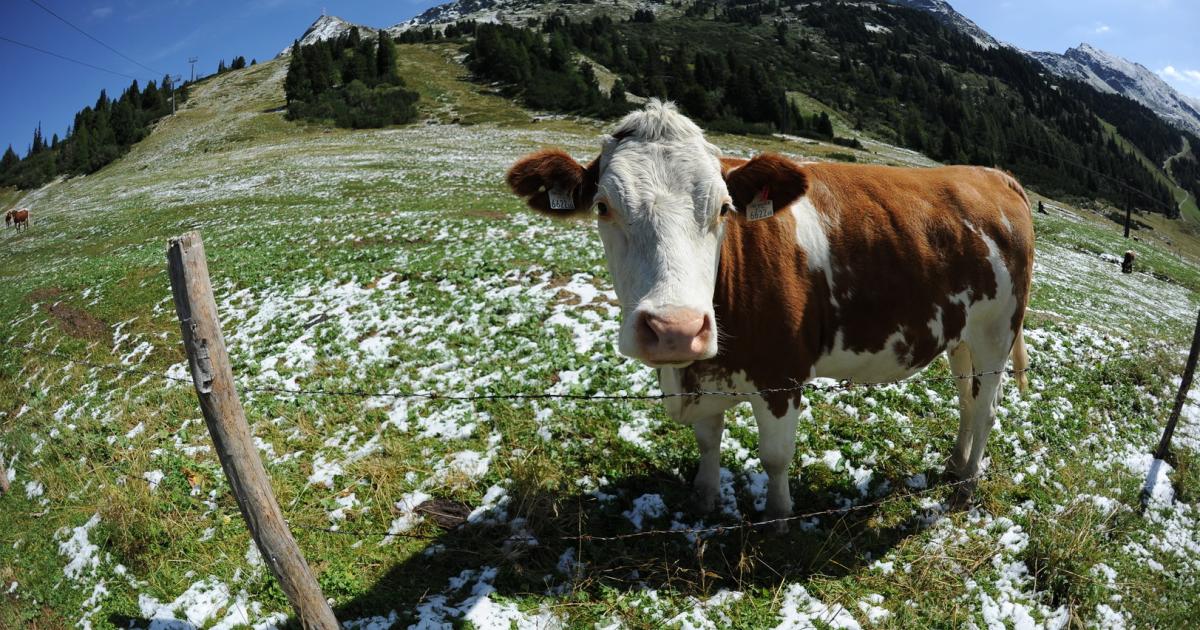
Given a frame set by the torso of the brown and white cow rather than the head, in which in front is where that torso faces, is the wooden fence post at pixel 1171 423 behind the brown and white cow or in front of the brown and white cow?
behind

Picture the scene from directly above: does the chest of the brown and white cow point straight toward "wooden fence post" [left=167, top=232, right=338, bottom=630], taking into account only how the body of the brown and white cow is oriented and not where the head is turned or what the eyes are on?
yes

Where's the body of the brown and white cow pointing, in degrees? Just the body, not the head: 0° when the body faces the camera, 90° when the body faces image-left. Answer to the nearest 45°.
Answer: approximately 45°
